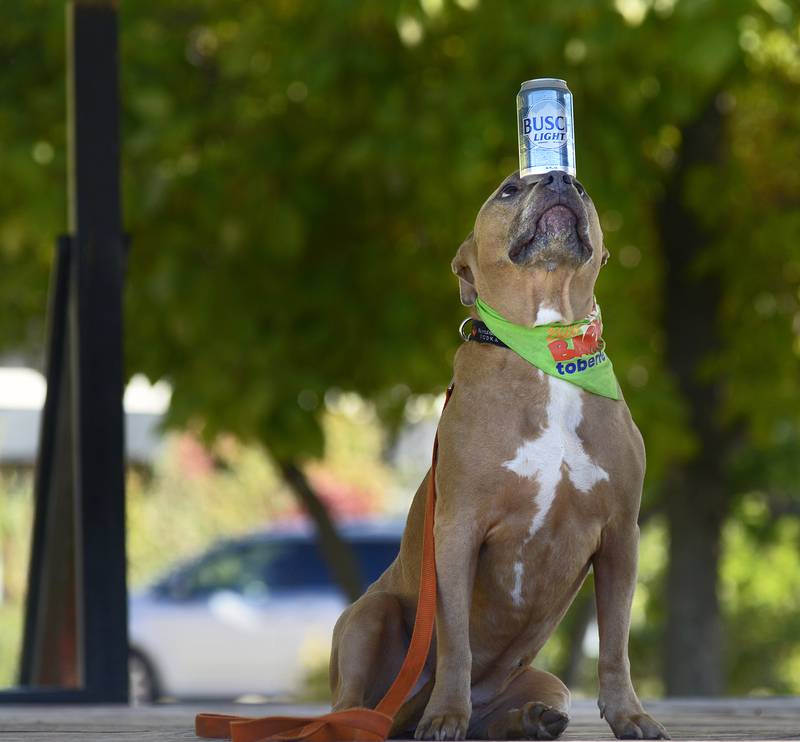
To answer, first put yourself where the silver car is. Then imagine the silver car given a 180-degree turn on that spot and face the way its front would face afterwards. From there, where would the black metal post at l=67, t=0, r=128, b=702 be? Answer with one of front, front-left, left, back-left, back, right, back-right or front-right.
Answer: right

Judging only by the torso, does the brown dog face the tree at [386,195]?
no

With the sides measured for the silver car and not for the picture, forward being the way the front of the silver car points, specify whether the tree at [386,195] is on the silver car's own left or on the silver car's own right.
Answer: on the silver car's own left

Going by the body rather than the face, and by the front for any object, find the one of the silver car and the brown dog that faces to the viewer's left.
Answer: the silver car

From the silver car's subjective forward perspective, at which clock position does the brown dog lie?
The brown dog is roughly at 9 o'clock from the silver car.

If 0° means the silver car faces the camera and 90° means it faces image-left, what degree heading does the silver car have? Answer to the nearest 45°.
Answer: approximately 90°

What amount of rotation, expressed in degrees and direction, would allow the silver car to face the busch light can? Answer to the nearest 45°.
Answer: approximately 90° to its left

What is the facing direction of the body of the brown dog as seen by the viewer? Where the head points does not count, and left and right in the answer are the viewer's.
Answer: facing the viewer and to the right of the viewer

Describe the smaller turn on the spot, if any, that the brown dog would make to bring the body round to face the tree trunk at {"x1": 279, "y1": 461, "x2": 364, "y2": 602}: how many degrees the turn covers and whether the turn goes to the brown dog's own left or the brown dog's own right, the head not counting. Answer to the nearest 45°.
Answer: approximately 135° to the brown dog's own left

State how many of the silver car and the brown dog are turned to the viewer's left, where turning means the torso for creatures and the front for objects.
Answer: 1
